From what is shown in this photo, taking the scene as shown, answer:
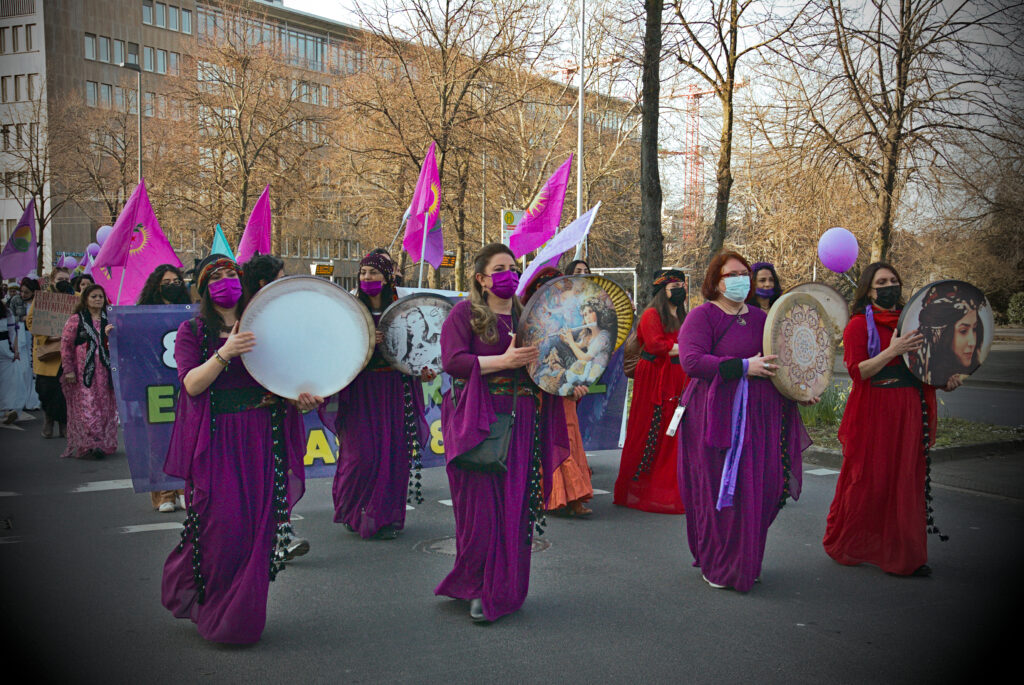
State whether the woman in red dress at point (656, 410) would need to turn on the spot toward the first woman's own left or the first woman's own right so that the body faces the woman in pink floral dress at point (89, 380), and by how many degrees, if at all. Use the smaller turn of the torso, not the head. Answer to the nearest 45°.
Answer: approximately 135° to the first woman's own right

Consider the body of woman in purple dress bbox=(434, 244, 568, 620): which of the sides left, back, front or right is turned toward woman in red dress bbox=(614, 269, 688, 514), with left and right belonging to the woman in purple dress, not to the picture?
left

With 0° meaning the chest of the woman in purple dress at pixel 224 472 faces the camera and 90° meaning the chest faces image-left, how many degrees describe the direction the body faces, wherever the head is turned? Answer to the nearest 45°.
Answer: approximately 315°

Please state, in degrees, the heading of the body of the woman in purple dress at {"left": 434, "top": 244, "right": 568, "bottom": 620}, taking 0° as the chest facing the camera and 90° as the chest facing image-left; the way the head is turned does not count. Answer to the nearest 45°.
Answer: approximately 315°

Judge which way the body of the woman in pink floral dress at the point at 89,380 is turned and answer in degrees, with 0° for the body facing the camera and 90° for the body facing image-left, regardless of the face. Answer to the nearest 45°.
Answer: approximately 315°

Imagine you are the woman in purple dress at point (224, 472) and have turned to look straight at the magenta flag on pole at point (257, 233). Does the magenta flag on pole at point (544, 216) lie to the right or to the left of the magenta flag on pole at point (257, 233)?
right
